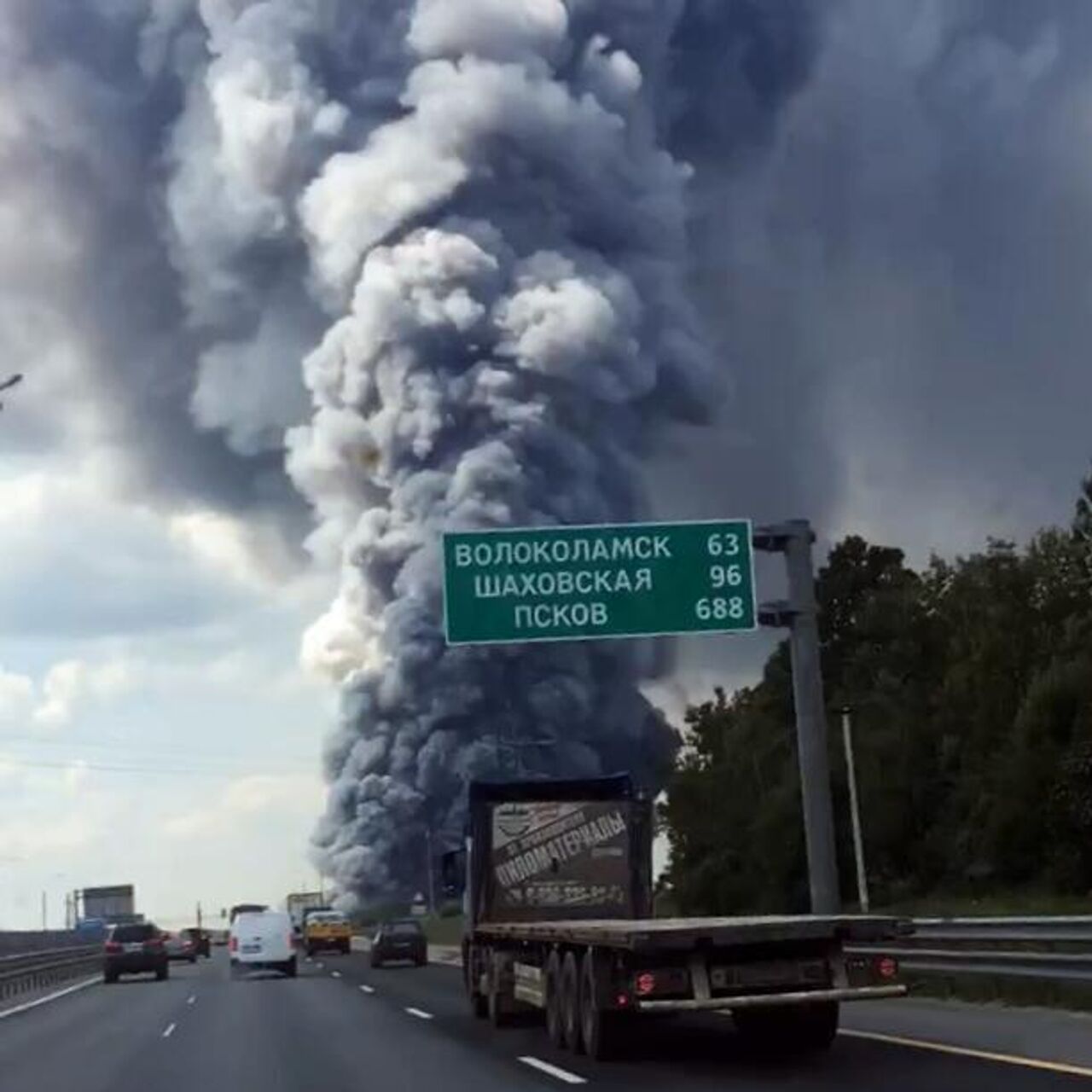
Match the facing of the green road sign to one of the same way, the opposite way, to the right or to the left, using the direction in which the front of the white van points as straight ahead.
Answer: the opposite way

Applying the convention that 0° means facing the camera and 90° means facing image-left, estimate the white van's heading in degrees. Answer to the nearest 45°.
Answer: approximately 180°

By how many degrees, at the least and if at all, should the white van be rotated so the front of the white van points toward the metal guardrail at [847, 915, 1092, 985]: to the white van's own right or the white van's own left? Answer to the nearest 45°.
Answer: approximately 180°

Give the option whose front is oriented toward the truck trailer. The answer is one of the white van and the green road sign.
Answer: the green road sign

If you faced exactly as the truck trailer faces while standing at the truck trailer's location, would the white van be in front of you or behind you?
in front

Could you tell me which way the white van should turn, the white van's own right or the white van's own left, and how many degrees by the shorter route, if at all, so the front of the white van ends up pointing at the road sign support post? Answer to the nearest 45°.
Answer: approximately 180°

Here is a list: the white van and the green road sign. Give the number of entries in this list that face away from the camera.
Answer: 1

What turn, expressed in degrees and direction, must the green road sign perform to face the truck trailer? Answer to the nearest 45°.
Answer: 0° — it already faces it

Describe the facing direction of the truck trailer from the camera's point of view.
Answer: facing away from the viewer and to the left of the viewer

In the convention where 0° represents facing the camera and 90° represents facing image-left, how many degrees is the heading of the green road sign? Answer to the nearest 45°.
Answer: approximately 0°

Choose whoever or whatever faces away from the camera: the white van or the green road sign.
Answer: the white van

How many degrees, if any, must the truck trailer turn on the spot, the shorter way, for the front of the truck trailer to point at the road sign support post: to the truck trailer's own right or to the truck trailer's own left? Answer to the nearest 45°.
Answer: approximately 45° to the truck trailer's own right

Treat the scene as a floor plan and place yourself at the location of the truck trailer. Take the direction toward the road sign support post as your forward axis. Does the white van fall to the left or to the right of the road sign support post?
left

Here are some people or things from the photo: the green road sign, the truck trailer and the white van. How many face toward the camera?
1

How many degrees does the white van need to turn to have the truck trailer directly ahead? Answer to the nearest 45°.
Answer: approximately 180°
